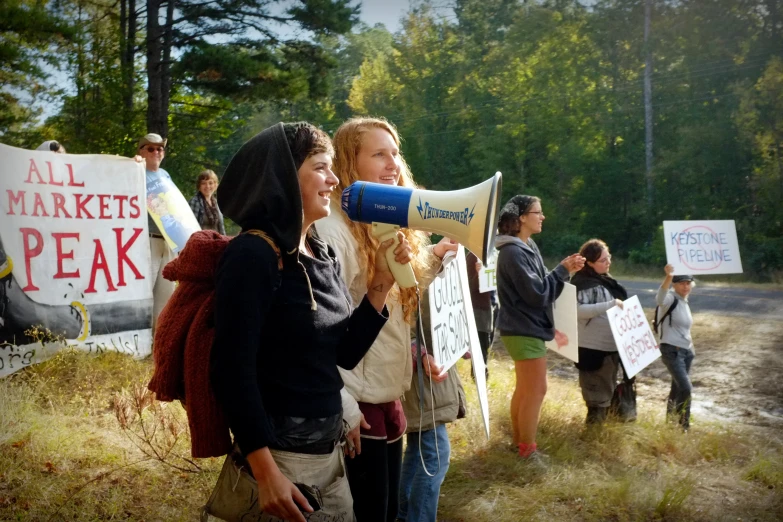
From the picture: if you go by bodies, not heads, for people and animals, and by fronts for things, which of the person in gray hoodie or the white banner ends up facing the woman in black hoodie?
the white banner

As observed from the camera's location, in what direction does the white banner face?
facing the viewer

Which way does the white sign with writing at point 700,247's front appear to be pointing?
toward the camera

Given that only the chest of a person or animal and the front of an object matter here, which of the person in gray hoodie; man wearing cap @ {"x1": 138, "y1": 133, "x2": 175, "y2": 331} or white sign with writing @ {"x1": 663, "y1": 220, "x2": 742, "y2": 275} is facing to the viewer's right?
the person in gray hoodie

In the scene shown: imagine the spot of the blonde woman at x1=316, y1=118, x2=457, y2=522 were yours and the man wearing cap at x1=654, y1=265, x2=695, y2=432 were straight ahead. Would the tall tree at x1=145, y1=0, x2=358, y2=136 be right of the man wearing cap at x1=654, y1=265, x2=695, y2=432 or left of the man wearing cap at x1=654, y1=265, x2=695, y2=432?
left

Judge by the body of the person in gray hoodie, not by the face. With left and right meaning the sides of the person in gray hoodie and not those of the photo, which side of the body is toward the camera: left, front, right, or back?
right

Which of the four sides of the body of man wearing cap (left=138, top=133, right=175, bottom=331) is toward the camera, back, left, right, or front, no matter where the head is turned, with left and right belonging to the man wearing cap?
front

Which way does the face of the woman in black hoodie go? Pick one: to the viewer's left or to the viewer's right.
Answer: to the viewer's right

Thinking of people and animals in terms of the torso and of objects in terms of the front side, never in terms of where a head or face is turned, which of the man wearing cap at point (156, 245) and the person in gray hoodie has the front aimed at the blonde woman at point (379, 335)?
the man wearing cap

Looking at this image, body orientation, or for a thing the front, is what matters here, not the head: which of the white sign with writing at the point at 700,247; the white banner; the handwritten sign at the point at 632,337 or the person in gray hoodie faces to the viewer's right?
the person in gray hoodie

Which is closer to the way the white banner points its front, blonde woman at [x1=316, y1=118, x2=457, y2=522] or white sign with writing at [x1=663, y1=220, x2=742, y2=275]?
the blonde woman
